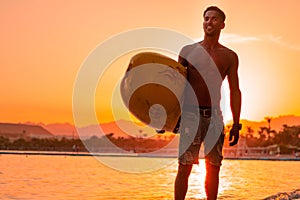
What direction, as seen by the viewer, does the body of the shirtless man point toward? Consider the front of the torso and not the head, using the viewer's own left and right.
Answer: facing the viewer
